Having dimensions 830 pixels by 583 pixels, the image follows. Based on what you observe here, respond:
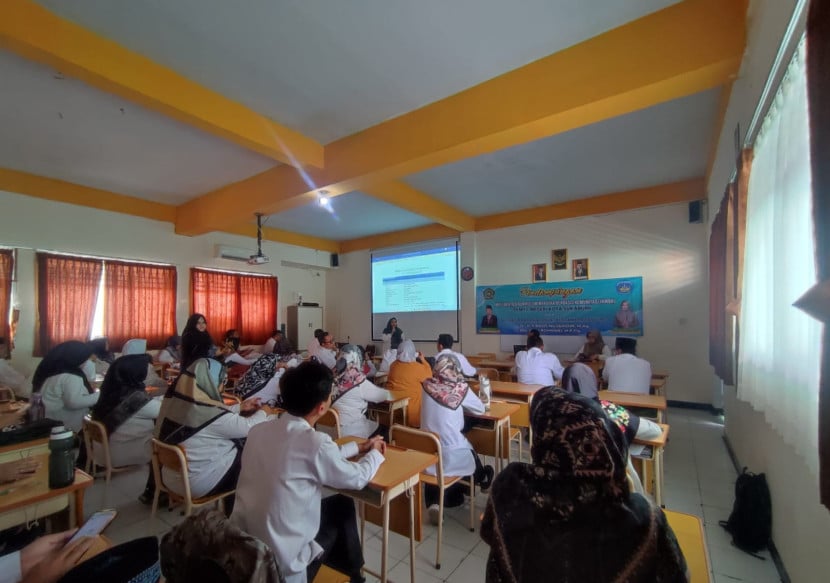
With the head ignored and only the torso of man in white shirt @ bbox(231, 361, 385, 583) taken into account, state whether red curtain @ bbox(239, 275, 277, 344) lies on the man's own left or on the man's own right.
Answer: on the man's own left

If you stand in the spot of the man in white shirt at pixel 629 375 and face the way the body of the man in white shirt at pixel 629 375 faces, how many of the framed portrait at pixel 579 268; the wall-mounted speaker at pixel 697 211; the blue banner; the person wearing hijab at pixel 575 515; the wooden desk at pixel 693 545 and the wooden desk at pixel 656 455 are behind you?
3

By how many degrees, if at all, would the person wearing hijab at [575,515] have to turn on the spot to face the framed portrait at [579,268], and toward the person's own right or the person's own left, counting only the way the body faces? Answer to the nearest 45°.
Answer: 0° — they already face it

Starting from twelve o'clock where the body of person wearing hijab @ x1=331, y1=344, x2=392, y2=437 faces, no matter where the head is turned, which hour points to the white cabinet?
The white cabinet is roughly at 10 o'clock from the person wearing hijab.

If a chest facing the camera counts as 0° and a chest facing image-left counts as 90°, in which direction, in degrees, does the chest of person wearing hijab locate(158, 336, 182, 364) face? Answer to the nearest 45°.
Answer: approximately 225°

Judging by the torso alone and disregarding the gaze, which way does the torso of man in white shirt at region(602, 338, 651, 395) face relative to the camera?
away from the camera

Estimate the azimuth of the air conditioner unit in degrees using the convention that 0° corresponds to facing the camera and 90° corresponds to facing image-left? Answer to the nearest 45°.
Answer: approximately 315°

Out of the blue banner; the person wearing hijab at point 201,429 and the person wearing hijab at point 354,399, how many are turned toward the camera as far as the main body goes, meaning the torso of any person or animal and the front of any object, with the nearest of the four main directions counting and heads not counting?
1

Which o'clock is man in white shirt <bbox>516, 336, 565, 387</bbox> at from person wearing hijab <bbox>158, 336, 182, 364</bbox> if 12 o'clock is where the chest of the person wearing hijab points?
The man in white shirt is roughly at 3 o'clock from the person wearing hijab.

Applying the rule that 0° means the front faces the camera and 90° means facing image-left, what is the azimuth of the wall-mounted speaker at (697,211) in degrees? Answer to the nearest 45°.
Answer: approximately 45°

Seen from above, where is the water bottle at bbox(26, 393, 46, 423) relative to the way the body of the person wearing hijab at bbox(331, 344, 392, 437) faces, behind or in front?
behind

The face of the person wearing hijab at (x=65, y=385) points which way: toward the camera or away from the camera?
away from the camera

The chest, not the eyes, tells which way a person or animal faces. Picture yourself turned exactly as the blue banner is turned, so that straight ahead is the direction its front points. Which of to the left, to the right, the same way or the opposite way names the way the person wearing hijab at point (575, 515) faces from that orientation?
the opposite way

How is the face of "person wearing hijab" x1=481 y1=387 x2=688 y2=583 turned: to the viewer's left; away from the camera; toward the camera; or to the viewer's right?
away from the camera

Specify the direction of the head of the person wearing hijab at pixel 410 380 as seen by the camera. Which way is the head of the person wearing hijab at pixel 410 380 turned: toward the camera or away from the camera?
away from the camera

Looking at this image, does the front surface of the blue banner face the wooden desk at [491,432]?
yes
